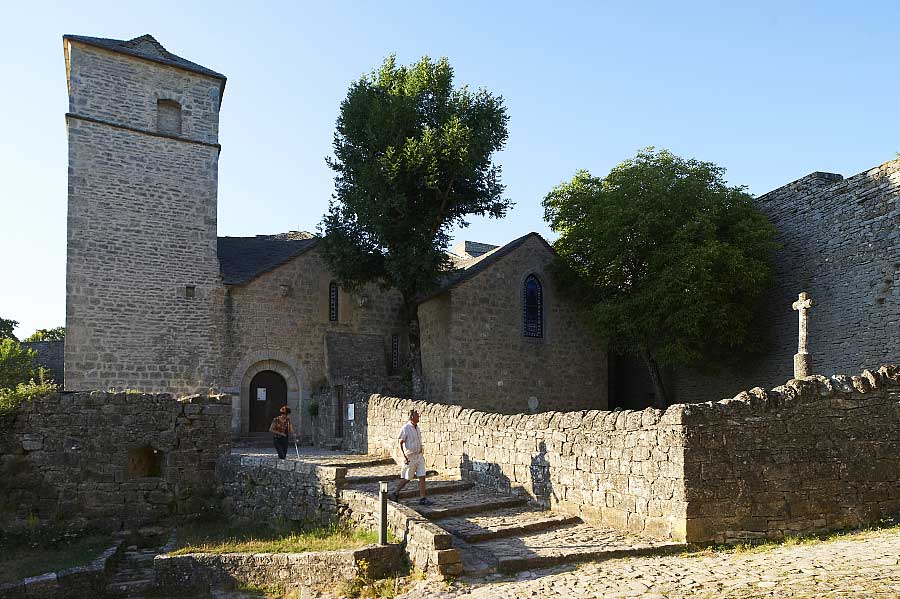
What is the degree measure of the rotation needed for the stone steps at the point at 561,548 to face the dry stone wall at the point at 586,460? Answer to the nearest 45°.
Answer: approximately 135° to its left

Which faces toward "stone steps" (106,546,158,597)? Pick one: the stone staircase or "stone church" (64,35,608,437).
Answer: the stone church

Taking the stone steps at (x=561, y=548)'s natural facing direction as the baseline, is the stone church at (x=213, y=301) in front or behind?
behind

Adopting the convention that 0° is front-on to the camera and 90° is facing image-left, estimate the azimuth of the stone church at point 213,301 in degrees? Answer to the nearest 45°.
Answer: approximately 0°

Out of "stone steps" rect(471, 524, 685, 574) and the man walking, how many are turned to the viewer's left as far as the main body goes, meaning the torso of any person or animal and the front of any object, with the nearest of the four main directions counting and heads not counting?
0

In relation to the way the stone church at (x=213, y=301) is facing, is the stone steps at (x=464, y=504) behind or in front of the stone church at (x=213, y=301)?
in front

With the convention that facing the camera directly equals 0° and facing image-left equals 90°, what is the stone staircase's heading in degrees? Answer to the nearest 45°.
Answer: approximately 315°

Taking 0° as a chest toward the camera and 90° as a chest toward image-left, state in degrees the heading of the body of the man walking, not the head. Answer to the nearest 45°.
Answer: approximately 315°

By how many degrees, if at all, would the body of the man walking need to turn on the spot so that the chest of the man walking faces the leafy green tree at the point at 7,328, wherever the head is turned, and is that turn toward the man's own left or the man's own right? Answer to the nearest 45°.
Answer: approximately 180°
